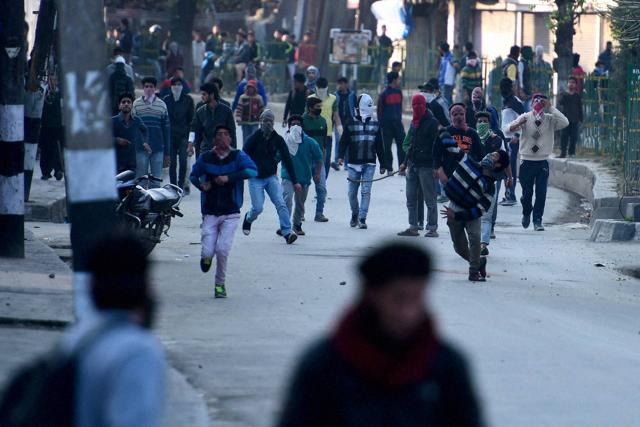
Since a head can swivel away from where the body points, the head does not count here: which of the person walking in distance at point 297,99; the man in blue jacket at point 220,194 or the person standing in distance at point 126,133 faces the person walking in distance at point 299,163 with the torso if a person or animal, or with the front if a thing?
the person walking in distance at point 297,99

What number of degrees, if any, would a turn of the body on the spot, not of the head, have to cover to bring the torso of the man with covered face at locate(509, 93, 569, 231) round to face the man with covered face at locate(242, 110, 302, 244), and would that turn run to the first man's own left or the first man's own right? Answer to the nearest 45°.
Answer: approximately 45° to the first man's own right

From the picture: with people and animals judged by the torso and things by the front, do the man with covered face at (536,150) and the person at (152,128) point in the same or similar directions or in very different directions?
same or similar directions

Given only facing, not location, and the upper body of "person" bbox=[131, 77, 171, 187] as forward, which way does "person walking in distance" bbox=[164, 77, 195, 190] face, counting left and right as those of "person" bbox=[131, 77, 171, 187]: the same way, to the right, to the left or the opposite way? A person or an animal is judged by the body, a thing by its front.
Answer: the same way

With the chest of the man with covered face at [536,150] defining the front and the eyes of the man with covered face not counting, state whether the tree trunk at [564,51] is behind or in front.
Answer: behind

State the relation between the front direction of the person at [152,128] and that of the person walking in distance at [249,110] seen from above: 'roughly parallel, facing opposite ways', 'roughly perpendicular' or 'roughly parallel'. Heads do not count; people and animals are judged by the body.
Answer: roughly parallel

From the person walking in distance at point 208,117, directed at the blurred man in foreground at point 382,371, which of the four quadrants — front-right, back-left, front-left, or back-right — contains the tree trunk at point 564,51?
back-left

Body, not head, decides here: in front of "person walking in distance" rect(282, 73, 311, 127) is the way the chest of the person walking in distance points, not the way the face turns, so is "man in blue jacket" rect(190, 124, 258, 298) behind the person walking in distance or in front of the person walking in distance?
in front

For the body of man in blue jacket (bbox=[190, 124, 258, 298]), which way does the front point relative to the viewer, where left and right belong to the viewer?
facing the viewer

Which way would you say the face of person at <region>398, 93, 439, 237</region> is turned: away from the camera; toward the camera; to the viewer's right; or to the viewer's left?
toward the camera

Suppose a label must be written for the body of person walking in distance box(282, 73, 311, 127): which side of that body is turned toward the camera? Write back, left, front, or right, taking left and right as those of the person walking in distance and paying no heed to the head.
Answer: front

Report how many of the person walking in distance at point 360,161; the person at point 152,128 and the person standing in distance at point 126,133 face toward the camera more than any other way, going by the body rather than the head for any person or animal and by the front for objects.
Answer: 3

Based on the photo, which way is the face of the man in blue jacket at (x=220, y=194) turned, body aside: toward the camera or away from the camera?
toward the camera

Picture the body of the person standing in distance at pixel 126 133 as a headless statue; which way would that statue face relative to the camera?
toward the camera

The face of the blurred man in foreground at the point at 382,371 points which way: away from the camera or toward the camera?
toward the camera
